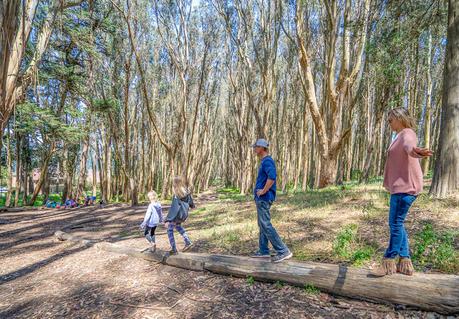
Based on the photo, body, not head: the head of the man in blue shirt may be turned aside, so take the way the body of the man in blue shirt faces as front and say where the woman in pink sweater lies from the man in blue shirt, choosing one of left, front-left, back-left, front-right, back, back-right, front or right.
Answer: back-left

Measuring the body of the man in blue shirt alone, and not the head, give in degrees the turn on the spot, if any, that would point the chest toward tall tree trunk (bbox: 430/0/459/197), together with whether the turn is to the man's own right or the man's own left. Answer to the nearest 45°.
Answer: approximately 135° to the man's own right

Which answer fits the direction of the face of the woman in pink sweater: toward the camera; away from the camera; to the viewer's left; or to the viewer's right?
to the viewer's left

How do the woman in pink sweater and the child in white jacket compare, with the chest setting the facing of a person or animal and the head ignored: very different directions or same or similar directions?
same or similar directions

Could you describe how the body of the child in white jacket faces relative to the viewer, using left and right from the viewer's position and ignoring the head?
facing away from the viewer and to the left of the viewer

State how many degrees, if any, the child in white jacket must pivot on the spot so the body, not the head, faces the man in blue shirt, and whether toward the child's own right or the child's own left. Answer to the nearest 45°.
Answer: approximately 180°

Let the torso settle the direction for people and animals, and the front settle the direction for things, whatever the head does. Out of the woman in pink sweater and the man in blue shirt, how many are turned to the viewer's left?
2

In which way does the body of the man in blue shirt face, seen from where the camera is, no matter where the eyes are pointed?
to the viewer's left

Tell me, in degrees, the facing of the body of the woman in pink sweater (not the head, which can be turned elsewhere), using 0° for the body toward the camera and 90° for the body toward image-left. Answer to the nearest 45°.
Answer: approximately 90°
